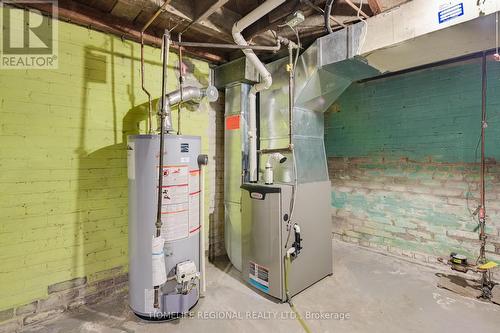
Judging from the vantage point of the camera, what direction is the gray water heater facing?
facing the viewer and to the right of the viewer
